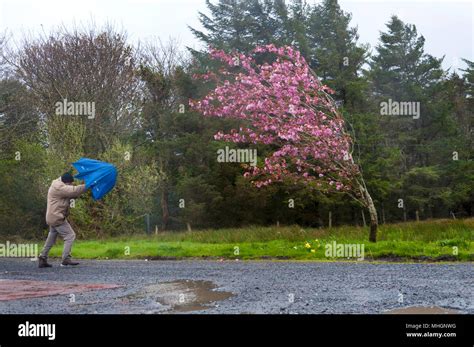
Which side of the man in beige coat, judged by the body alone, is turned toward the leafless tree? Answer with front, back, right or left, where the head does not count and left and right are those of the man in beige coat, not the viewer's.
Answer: left

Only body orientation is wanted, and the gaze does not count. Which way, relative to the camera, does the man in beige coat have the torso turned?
to the viewer's right

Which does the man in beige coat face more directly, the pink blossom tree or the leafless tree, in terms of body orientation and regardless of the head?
the pink blossom tree

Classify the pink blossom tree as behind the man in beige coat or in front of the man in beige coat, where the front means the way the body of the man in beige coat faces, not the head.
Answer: in front
